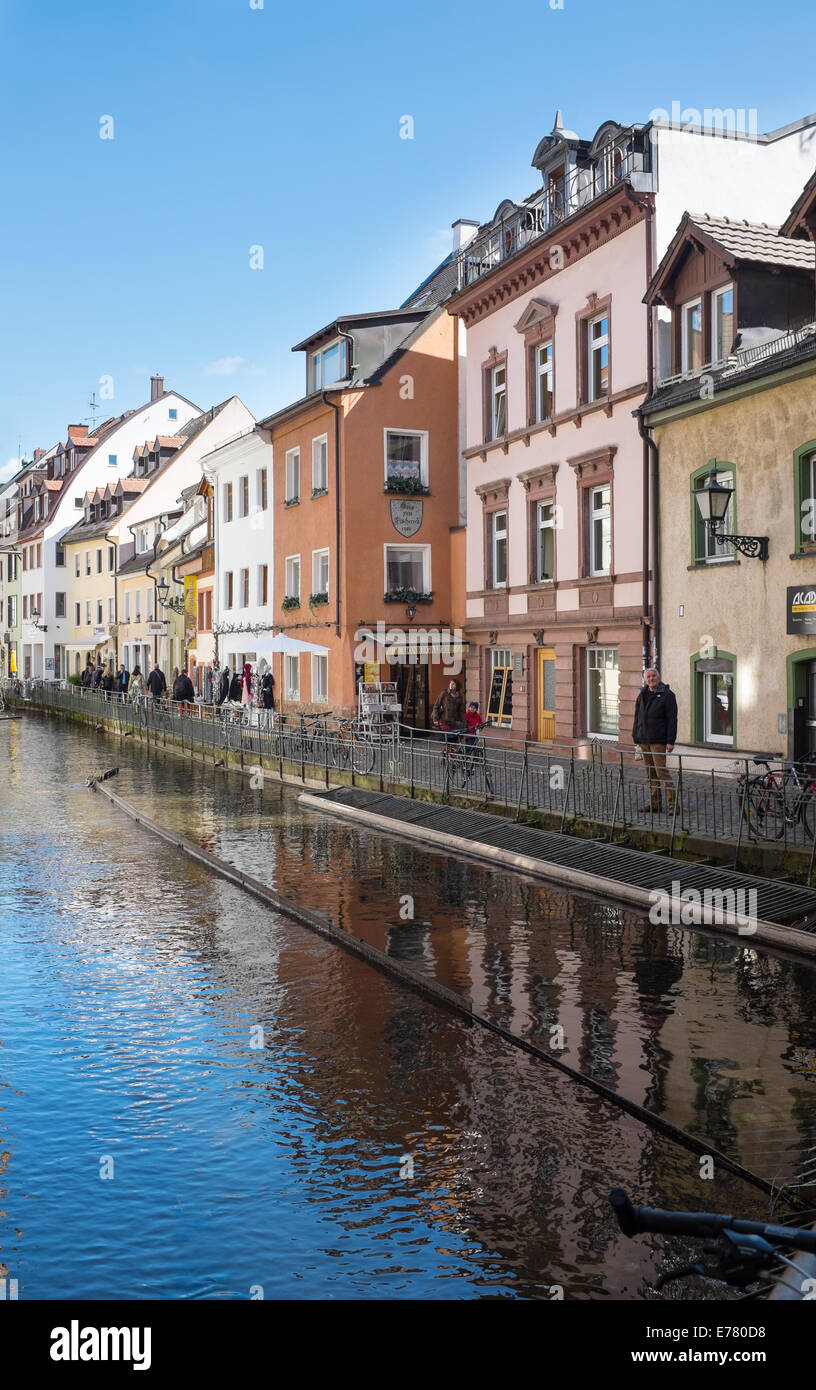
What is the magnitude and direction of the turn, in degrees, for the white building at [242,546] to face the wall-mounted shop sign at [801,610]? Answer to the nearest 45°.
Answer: approximately 45° to its left

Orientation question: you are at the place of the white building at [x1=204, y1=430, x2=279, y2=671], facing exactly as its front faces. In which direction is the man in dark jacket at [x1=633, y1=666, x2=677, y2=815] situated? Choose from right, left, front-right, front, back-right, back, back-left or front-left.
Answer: front-left

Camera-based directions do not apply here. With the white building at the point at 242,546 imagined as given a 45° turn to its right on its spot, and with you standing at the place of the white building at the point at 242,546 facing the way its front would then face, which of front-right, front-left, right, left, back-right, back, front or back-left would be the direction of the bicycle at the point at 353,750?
left

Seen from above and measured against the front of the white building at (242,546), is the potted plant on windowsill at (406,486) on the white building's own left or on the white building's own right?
on the white building's own left

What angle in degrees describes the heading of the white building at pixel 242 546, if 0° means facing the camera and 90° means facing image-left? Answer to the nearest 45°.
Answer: approximately 45°

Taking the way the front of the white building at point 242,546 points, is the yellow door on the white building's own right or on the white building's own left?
on the white building's own left

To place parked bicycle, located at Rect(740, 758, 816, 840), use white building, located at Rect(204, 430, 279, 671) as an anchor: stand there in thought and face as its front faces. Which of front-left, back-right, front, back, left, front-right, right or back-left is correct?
front-left

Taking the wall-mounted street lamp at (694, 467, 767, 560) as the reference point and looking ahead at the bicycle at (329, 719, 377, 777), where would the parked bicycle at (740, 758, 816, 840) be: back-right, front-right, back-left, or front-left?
back-left

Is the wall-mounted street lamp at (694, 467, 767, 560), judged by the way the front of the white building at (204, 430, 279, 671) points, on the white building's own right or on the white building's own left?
on the white building's own left
